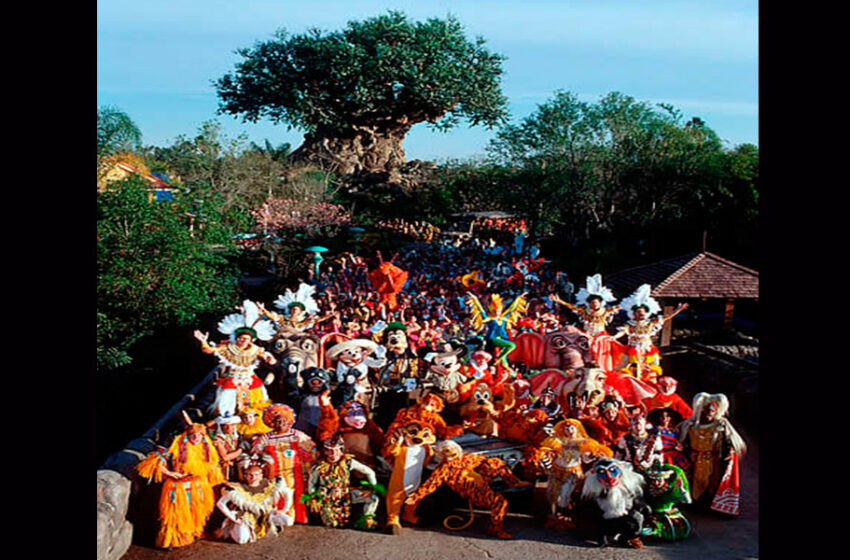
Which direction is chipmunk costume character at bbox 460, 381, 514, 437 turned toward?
toward the camera

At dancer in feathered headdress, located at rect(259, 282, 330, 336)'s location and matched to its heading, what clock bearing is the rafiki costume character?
The rafiki costume character is roughly at 11 o'clock from the dancer in feathered headdress.

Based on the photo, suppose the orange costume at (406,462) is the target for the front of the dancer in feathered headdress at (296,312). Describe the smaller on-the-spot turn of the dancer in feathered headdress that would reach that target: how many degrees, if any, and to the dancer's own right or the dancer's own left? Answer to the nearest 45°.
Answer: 0° — it already faces it

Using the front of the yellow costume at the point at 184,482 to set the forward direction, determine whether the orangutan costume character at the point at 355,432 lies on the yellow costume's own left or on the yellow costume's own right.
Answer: on the yellow costume's own left

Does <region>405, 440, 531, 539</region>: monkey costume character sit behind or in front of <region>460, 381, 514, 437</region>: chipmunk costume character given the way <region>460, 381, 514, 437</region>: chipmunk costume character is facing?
in front

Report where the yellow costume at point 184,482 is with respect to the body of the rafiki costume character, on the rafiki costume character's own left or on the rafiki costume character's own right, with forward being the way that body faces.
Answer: on the rafiki costume character's own right

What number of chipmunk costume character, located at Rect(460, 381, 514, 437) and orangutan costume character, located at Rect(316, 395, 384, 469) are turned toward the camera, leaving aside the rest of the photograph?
2

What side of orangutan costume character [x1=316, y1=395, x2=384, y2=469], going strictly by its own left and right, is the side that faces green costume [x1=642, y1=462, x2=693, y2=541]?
left

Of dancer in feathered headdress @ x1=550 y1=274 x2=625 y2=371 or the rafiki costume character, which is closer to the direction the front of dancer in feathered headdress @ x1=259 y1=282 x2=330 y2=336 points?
the rafiki costume character

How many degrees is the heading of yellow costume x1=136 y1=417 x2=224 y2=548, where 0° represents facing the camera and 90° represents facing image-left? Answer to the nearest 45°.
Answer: approximately 0°

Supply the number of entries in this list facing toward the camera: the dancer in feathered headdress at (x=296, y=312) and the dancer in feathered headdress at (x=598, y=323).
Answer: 2

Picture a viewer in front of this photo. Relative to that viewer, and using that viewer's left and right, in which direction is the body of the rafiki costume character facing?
facing the viewer
